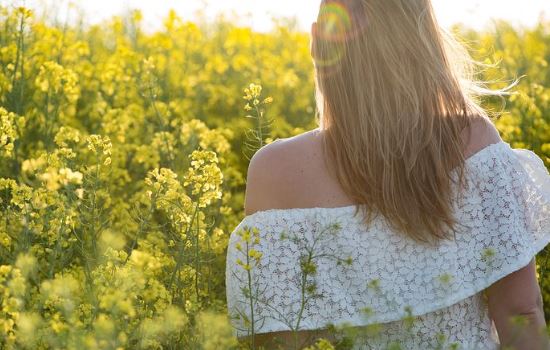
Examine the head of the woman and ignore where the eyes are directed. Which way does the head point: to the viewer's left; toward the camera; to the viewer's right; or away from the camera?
away from the camera

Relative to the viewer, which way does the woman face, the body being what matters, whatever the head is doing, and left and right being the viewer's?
facing away from the viewer
